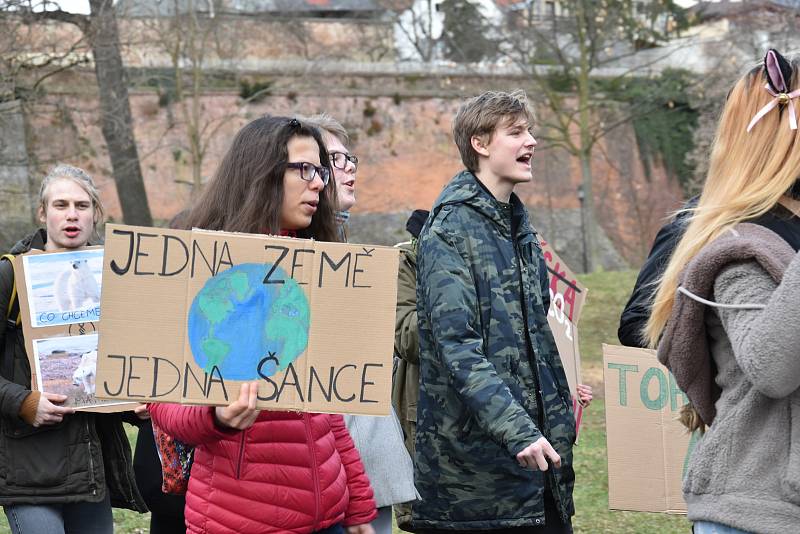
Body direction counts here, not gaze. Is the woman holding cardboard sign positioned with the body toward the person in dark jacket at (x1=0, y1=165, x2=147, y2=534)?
no

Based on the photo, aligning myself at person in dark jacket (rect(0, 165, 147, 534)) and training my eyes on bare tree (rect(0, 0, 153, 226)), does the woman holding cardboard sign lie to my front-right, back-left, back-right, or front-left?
back-right

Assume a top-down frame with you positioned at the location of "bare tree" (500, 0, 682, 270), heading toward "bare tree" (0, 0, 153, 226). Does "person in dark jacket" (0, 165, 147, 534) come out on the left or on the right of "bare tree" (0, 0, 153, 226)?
left

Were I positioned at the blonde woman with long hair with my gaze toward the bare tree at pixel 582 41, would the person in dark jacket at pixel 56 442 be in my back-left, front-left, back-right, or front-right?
front-left

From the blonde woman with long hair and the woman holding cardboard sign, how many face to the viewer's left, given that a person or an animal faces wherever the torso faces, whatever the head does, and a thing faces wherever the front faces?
0

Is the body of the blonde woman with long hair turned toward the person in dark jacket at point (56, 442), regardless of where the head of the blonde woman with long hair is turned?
no

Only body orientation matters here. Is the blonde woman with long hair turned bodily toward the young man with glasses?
no

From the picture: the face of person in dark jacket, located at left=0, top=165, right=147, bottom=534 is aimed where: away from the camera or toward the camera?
toward the camera

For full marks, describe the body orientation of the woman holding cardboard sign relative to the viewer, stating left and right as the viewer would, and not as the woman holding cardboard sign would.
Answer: facing the viewer and to the right of the viewer

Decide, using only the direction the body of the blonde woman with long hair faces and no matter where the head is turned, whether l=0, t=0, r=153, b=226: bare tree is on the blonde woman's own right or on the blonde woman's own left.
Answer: on the blonde woman's own left
